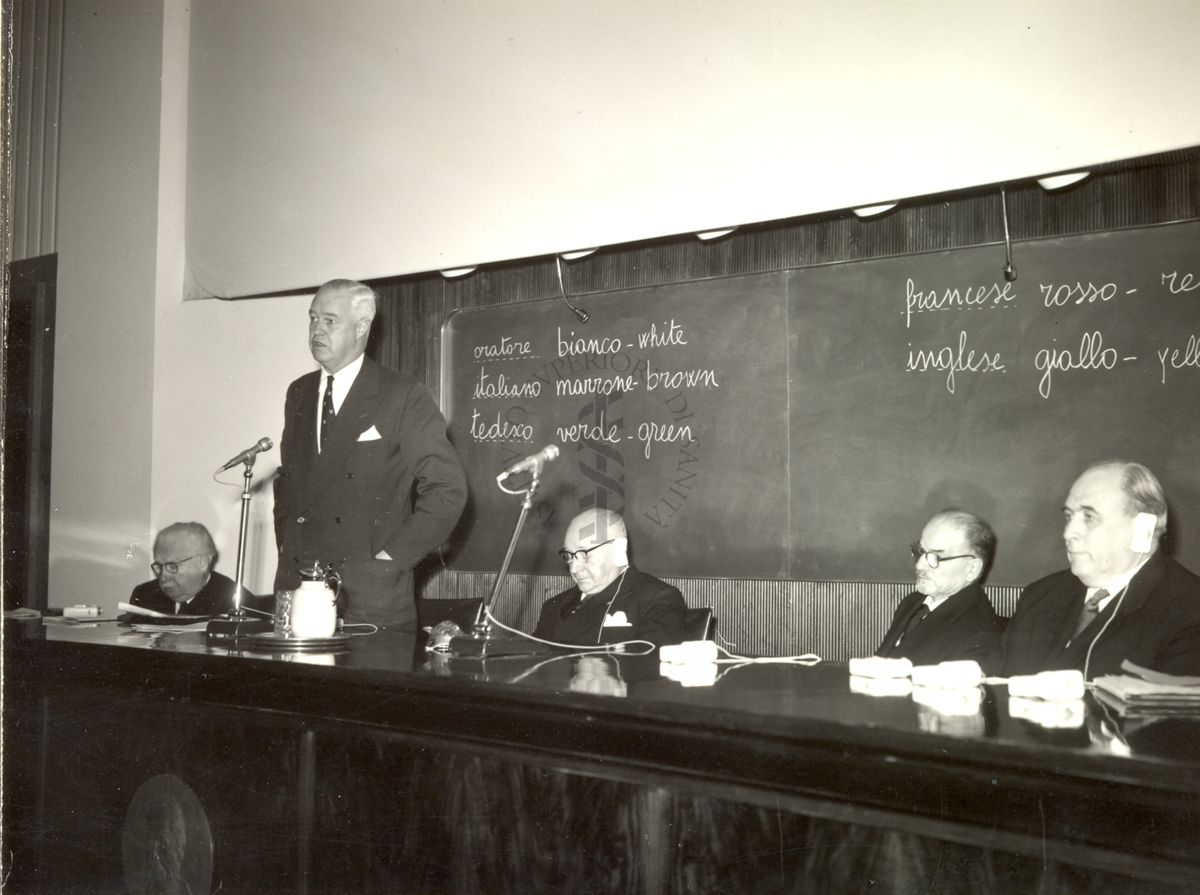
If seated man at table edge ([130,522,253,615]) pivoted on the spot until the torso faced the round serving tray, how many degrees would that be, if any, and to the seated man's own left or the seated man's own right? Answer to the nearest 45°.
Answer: approximately 45° to the seated man's own left

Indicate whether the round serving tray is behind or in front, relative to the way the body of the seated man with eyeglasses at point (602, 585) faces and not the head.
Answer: in front

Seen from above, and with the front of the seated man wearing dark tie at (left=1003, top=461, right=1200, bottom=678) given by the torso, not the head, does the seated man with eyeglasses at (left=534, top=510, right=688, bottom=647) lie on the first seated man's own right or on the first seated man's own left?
on the first seated man's own right

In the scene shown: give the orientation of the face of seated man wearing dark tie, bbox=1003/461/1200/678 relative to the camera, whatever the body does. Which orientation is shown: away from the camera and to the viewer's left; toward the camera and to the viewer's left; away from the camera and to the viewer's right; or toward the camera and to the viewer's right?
toward the camera and to the viewer's left

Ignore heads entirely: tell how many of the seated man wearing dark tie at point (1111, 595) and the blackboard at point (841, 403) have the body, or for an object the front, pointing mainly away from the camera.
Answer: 0

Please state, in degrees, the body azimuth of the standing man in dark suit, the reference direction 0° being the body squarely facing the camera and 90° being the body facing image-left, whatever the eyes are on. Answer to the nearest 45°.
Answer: approximately 45°

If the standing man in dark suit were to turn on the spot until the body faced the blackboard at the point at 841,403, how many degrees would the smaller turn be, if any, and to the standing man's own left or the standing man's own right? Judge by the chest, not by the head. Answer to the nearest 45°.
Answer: approximately 135° to the standing man's own left

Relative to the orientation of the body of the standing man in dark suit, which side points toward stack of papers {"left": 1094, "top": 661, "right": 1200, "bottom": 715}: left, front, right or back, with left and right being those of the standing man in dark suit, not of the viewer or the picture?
left

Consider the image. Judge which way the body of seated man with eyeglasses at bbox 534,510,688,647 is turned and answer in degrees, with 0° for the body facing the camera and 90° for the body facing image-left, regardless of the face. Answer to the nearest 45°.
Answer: approximately 45°

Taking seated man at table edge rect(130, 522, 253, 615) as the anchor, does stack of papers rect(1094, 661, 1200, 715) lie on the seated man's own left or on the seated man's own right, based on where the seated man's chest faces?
on the seated man's own left
